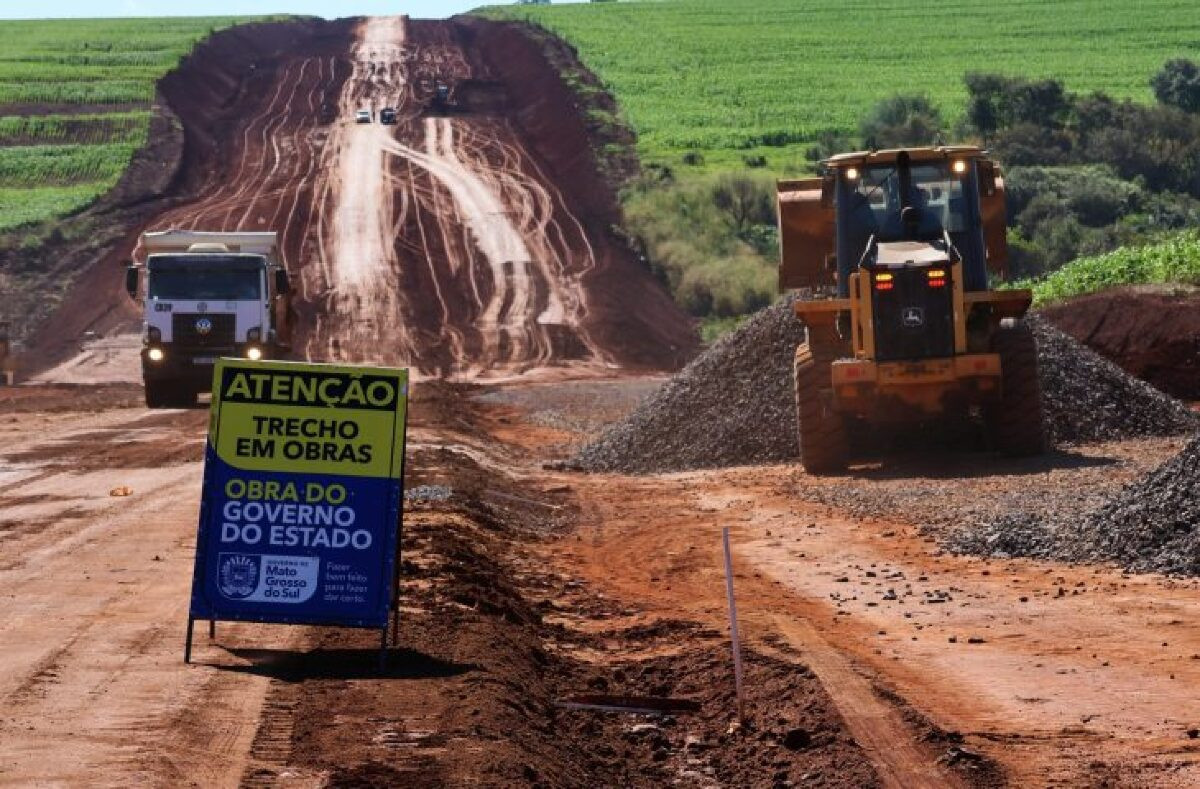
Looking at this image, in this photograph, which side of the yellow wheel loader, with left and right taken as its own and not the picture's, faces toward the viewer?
back

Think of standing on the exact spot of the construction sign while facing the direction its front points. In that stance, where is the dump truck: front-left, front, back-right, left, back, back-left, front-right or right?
back

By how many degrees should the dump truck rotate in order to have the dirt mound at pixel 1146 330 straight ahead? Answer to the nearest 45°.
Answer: approximately 90° to its left

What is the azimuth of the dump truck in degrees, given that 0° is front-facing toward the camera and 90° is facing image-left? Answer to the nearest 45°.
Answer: approximately 0°

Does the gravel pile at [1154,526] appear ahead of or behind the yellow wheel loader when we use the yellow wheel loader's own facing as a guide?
behind

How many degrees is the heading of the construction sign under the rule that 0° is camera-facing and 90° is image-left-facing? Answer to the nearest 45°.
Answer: approximately 0°

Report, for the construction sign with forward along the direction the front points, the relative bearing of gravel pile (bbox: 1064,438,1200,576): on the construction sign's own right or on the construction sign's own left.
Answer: on the construction sign's own left

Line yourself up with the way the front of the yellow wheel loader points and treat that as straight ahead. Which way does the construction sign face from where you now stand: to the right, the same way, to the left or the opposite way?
the opposite way

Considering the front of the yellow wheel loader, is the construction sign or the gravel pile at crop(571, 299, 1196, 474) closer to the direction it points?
the gravel pile

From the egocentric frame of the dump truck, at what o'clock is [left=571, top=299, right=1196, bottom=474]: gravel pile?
The gravel pile is roughly at 11 o'clock from the dump truck.

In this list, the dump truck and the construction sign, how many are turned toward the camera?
2
